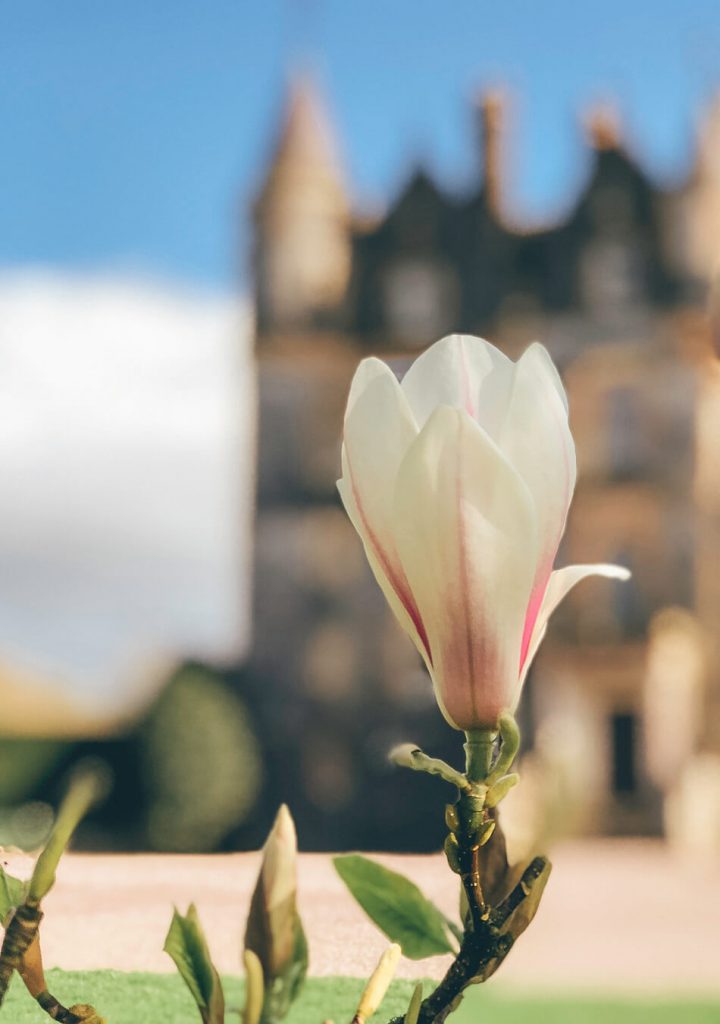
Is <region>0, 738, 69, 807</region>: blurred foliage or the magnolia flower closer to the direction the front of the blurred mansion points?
the magnolia flower

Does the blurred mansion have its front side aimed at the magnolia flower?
yes

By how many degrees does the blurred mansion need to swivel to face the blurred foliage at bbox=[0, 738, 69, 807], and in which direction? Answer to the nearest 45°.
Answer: approximately 45° to its right

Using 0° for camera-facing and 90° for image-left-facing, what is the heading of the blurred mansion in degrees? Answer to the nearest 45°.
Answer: approximately 0°

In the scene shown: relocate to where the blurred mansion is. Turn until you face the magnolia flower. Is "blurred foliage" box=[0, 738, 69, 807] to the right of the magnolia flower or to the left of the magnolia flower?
right
